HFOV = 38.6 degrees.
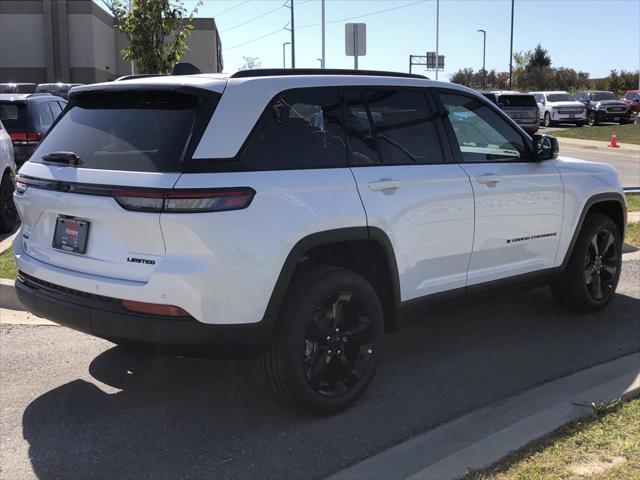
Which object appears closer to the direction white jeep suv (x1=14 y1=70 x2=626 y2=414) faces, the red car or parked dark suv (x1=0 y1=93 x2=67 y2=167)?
the red car

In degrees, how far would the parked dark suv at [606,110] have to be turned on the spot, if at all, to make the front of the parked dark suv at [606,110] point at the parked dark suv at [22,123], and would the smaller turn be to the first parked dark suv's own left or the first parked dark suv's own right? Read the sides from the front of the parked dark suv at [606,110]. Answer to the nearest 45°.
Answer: approximately 45° to the first parked dark suv's own right

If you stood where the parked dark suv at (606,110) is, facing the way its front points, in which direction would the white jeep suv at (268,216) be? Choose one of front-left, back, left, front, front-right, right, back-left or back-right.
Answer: front-right

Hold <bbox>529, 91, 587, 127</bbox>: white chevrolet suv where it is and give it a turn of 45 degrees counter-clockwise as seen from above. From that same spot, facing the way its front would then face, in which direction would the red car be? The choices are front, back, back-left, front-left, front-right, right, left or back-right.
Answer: front-left

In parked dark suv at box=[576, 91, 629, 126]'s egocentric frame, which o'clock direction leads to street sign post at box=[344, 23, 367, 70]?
The street sign post is roughly at 2 o'clock from the parked dark suv.

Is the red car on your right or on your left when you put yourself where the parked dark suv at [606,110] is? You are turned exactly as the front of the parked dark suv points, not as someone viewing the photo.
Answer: on your left

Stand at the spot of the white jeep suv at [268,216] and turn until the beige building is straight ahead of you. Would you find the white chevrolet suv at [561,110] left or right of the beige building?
right

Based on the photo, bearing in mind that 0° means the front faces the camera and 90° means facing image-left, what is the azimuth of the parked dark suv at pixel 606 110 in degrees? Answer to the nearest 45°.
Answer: approximately 315°

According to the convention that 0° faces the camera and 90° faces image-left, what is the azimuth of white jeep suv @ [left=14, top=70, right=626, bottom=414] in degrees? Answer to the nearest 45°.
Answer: approximately 225°

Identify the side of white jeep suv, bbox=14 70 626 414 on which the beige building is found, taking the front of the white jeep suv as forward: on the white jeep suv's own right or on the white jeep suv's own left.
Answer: on the white jeep suv's own left
